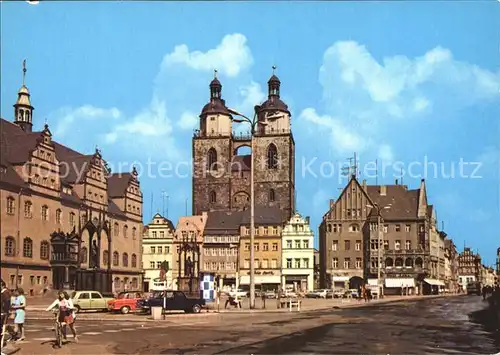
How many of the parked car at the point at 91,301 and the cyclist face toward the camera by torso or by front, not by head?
1

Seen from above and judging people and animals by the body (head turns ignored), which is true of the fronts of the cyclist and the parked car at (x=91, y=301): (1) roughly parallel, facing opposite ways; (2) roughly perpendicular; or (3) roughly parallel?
roughly perpendicular

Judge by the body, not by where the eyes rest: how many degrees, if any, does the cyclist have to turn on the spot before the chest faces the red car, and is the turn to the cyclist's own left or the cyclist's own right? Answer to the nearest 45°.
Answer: approximately 180°

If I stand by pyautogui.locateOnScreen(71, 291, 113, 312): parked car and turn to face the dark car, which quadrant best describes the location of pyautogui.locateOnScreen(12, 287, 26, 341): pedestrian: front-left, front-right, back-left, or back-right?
back-right

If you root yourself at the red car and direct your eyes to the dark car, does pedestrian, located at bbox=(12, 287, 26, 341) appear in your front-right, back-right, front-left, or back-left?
back-right

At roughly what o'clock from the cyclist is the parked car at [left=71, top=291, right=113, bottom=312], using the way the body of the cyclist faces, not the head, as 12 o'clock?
The parked car is roughly at 6 o'clock from the cyclist.

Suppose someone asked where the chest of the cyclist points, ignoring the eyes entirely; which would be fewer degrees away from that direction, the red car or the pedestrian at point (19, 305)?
the pedestrian

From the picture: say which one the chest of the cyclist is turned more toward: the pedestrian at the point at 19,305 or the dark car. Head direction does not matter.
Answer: the pedestrian

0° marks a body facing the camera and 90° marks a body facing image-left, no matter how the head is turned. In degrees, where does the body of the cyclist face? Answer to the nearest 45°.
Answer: approximately 0°
